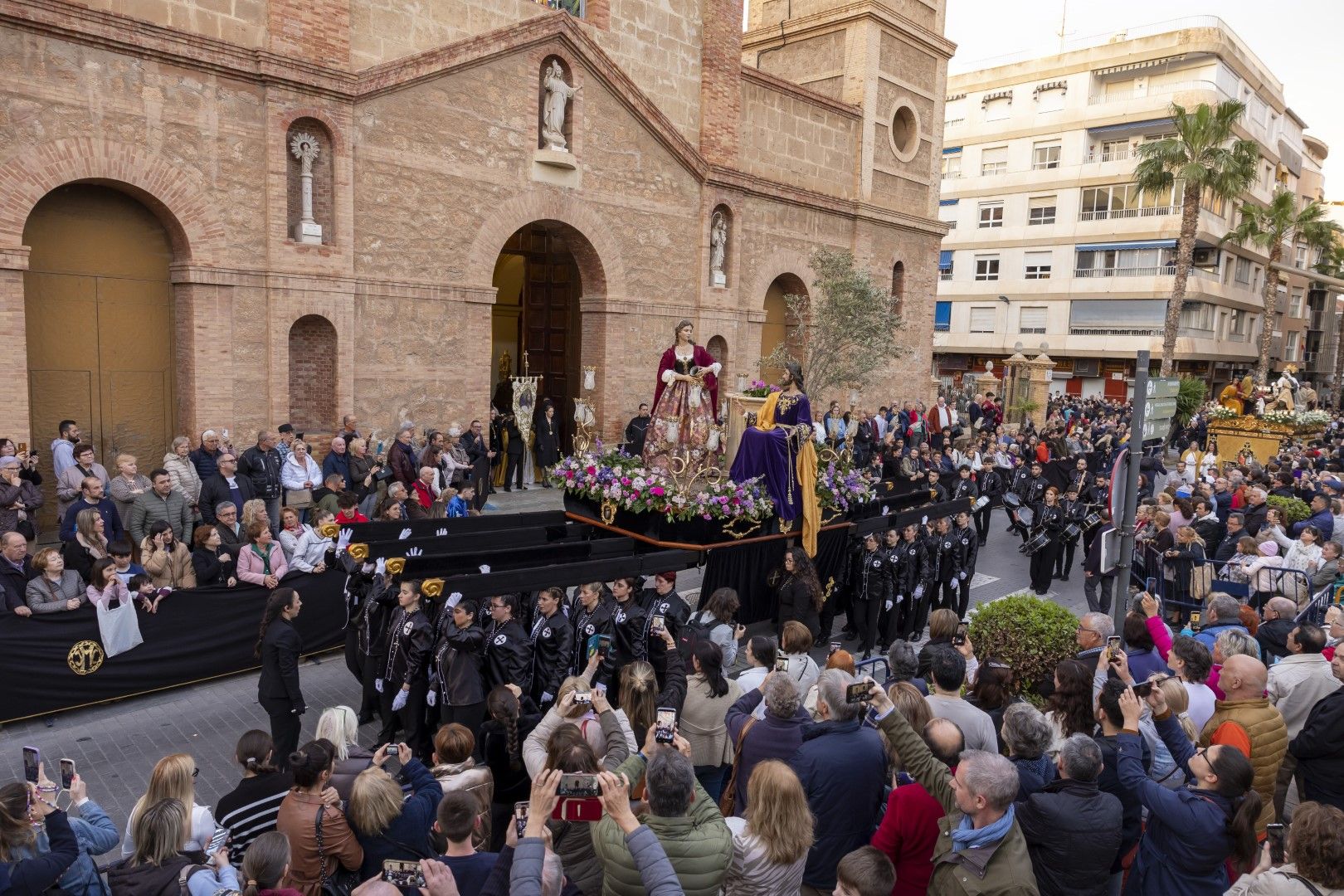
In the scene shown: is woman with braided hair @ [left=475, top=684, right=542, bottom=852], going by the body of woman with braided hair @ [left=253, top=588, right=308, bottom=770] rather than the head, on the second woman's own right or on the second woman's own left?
on the second woman's own right

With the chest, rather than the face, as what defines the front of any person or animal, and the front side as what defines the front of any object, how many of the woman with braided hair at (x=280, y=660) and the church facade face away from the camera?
0

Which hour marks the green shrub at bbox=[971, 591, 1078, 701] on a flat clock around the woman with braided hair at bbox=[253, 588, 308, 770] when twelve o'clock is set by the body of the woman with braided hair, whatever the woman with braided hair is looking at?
The green shrub is roughly at 1 o'clock from the woman with braided hair.

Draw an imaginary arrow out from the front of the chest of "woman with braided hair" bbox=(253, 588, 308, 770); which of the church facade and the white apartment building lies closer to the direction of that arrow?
the white apartment building

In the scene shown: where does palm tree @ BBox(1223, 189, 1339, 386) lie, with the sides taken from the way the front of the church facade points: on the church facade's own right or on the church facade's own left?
on the church facade's own left

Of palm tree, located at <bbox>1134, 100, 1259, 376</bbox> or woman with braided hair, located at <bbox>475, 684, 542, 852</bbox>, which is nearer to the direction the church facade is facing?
the woman with braided hair

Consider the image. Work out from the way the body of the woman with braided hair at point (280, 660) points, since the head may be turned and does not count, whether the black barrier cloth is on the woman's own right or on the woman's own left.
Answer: on the woman's own left

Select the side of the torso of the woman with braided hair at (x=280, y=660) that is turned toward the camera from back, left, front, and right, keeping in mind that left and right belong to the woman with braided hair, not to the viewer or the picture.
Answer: right

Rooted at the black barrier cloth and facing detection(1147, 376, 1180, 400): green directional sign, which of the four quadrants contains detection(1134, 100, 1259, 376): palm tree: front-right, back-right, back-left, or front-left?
front-left

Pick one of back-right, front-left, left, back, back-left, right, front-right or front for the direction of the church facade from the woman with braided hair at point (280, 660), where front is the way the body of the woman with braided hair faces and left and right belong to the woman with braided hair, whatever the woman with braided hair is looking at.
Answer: left

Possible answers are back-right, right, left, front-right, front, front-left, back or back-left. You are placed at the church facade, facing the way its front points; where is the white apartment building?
left

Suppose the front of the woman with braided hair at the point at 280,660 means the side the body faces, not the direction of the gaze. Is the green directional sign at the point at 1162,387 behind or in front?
in front

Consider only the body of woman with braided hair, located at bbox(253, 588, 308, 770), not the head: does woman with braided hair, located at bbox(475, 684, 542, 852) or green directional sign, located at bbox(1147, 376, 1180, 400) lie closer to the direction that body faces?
the green directional sign
